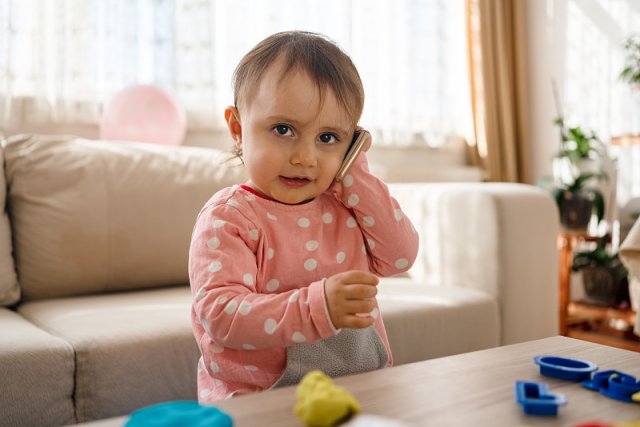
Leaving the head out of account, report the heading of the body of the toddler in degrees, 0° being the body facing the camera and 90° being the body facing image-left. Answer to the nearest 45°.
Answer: approximately 315°

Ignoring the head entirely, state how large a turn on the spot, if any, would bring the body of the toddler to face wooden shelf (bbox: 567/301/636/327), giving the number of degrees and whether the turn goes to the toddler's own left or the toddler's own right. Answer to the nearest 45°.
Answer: approximately 90° to the toddler's own left

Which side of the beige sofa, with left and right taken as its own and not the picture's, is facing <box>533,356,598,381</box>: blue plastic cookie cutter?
front

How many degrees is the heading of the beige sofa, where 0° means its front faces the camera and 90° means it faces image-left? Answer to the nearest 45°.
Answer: approximately 315°

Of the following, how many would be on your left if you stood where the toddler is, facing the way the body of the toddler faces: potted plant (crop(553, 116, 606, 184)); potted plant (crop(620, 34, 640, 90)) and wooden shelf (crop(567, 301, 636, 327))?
3

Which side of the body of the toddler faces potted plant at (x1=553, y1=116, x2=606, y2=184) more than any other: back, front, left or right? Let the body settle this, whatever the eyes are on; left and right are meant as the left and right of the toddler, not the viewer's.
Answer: left

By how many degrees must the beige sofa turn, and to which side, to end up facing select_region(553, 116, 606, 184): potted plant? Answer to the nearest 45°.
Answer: approximately 90° to its left

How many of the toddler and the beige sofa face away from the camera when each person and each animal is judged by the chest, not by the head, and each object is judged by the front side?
0

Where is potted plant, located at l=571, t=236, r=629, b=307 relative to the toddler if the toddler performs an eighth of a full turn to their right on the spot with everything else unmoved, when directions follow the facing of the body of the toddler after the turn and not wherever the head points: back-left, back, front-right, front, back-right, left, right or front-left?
back-left

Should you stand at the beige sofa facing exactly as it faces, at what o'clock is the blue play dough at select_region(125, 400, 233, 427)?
The blue play dough is roughly at 1 o'clock from the beige sofa.
